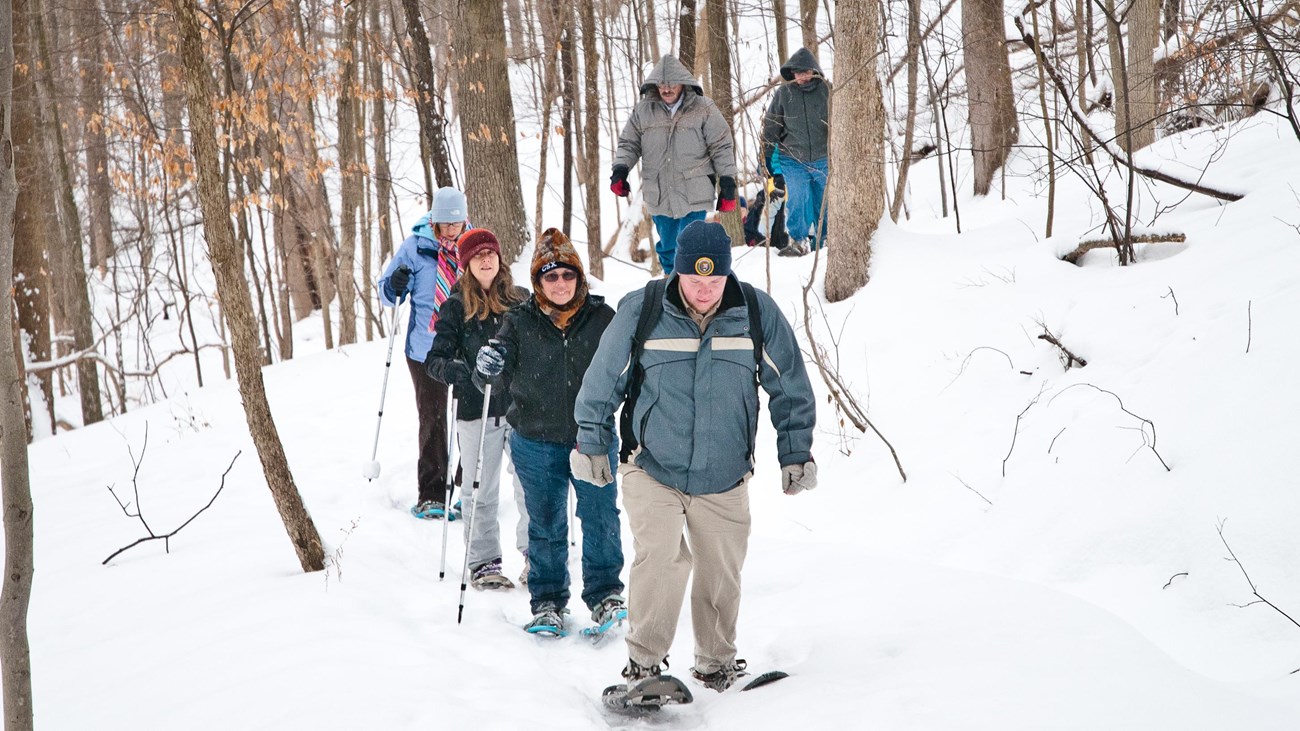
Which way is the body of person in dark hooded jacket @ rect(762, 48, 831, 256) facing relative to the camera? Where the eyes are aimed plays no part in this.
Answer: toward the camera

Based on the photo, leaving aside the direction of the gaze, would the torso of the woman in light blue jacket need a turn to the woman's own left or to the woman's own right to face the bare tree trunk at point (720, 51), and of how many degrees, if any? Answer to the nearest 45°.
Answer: approximately 90° to the woman's own left

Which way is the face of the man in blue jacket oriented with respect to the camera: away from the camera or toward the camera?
toward the camera

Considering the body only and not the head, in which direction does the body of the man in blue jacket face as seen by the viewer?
toward the camera

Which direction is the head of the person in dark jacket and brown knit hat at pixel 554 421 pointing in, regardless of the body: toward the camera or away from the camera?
toward the camera

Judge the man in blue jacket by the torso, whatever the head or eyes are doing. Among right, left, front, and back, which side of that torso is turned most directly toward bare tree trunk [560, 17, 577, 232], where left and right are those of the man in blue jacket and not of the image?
back

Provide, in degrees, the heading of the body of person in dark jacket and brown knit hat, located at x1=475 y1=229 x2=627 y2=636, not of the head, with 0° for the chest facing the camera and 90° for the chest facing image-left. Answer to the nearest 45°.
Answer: approximately 0°

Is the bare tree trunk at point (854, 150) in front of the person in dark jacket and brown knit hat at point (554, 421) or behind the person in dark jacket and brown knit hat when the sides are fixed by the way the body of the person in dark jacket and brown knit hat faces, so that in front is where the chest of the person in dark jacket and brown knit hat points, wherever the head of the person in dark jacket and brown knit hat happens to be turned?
behind

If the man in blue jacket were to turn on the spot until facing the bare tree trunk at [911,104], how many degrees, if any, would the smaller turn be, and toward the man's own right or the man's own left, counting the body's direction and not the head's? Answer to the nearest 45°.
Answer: approximately 180°
